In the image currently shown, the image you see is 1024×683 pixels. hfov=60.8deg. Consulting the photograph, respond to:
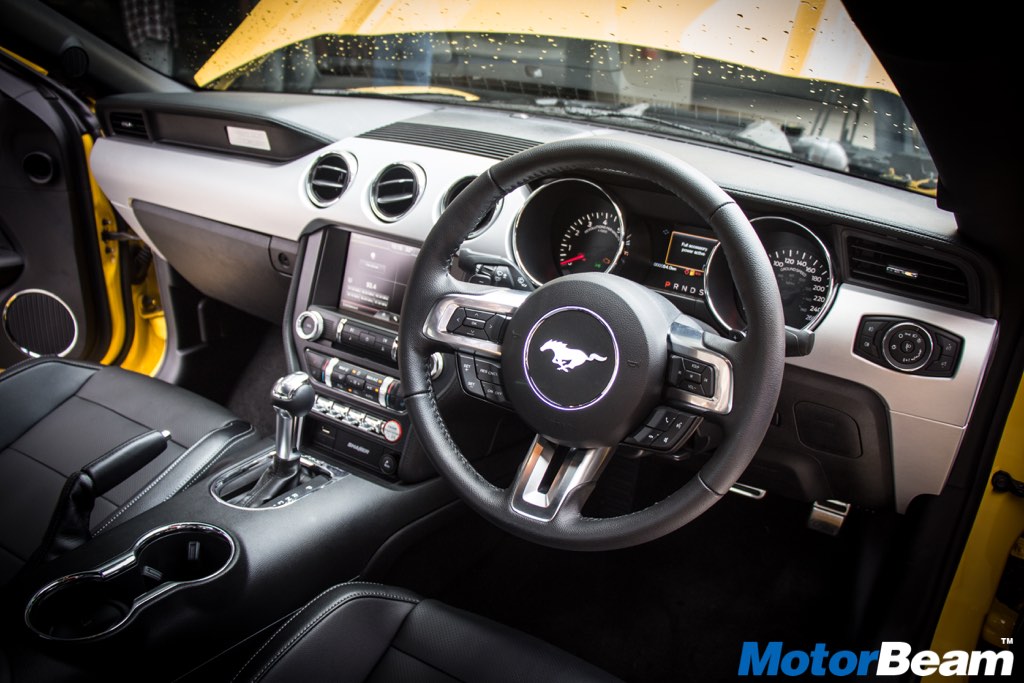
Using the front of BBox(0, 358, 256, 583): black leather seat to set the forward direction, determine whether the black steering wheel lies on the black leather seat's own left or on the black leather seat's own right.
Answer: on the black leather seat's own right

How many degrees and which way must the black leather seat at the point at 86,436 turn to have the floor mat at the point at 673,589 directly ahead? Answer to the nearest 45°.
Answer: approximately 45° to its right

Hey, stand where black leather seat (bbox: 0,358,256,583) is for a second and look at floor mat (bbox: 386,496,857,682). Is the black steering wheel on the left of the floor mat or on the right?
right

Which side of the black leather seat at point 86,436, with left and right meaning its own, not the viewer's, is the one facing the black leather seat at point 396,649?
right

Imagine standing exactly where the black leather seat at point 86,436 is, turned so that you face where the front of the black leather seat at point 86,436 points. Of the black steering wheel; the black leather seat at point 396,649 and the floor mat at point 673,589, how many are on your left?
0

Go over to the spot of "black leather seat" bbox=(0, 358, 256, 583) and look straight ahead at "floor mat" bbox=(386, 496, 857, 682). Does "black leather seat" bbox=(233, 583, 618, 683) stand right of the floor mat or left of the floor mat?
right

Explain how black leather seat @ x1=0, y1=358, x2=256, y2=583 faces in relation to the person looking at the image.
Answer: facing away from the viewer and to the right of the viewer

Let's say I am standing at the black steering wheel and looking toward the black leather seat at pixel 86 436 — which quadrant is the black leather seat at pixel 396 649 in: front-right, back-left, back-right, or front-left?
front-left
